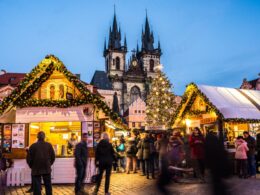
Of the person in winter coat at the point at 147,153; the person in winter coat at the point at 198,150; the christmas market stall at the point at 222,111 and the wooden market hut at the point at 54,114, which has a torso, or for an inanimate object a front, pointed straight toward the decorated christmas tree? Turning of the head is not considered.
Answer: the person in winter coat at the point at 147,153

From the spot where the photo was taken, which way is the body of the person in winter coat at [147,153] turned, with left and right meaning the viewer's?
facing away from the viewer

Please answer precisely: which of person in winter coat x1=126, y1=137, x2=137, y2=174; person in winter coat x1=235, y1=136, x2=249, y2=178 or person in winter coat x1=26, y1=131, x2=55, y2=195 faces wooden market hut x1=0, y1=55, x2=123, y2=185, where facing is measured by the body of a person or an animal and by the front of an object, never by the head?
person in winter coat x1=26, y1=131, x2=55, y2=195

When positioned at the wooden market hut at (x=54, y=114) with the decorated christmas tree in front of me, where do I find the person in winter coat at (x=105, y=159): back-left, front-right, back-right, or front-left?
back-right

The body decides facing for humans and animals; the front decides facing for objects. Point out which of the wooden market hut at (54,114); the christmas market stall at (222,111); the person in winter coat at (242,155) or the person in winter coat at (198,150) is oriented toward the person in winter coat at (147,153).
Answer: the christmas market stall

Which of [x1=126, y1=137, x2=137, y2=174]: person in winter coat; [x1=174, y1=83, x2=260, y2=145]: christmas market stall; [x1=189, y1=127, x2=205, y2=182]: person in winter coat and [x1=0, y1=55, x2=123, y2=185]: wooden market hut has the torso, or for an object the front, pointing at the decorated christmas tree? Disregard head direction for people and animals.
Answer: [x1=126, y1=137, x2=137, y2=174]: person in winter coat

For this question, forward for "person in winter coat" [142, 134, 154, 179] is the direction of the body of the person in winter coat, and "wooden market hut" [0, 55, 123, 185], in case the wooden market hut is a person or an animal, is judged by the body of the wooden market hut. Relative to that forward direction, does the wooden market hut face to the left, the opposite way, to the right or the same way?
the opposite way

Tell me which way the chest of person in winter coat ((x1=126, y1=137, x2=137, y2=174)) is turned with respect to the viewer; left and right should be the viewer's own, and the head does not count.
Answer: facing away from the viewer

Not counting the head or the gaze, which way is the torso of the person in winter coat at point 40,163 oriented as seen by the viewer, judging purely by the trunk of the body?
away from the camera

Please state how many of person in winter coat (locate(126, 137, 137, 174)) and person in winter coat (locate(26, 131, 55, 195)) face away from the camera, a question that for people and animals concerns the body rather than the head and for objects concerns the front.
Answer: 2

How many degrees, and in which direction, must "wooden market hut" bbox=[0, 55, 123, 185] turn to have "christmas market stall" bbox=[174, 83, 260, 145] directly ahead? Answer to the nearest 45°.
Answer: approximately 90° to its left

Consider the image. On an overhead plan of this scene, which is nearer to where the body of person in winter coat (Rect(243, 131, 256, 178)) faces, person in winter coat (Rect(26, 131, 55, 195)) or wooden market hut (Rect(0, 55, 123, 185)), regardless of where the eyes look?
the wooden market hut
